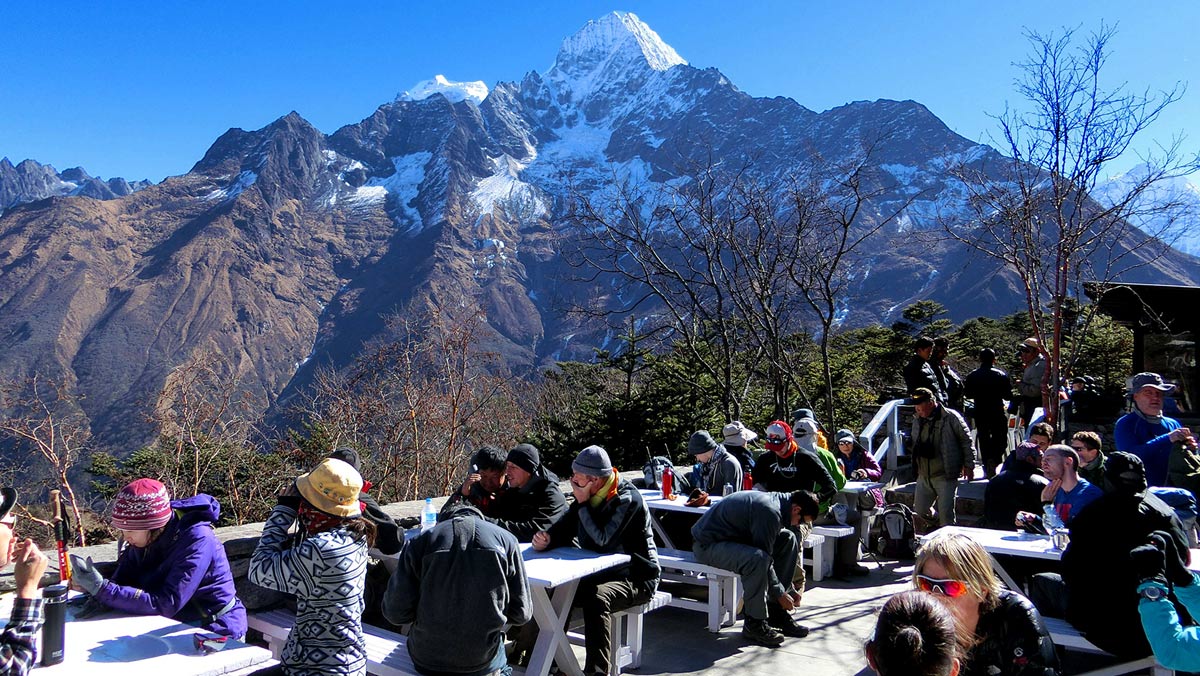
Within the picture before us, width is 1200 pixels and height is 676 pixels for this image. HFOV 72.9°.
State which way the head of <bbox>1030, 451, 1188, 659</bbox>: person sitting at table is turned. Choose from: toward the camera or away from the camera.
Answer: away from the camera

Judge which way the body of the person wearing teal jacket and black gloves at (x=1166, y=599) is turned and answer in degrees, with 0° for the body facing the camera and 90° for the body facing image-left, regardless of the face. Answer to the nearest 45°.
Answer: approximately 90°

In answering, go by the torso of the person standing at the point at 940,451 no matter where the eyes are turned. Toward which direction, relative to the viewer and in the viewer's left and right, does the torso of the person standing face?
facing the viewer and to the left of the viewer

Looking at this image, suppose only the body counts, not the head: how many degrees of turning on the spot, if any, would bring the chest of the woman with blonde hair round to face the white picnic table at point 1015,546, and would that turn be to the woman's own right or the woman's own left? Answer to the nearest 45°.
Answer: approximately 135° to the woman's own right

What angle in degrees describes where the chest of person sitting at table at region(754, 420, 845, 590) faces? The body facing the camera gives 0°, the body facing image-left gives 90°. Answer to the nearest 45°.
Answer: approximately 45°

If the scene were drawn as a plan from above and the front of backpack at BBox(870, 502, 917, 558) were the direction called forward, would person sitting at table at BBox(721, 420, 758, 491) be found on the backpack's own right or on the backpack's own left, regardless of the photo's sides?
on the backpack's own right

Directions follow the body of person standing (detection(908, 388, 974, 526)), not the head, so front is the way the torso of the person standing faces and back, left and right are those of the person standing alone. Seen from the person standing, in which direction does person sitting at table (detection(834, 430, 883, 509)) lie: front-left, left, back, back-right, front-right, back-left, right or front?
right

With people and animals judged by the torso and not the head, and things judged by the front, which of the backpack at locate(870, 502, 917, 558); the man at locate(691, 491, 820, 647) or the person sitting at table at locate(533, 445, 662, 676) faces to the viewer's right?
the man

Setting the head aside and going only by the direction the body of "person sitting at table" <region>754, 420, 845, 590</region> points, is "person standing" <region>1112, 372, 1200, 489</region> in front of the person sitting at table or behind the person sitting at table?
behind

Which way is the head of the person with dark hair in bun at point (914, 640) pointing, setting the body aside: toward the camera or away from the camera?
away from the camera

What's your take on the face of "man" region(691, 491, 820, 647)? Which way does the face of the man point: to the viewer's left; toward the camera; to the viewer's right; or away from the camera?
to the viewer's right

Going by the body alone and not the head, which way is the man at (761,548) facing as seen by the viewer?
to the viewer's right
